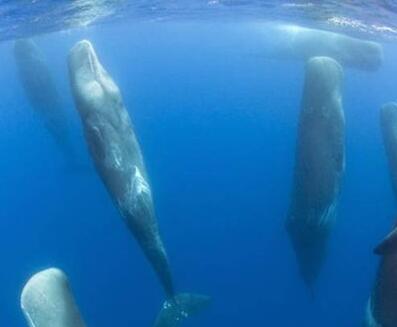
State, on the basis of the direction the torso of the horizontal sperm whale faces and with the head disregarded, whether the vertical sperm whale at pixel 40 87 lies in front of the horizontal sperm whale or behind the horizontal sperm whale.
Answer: behind

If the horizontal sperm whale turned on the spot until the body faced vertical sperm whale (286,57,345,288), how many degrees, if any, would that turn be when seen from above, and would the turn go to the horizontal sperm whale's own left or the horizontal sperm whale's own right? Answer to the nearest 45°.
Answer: approximately 90° to the horizontal sperm whale's own right

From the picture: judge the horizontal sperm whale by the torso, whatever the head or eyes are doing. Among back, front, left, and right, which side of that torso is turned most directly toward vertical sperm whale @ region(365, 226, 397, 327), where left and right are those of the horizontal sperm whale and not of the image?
right

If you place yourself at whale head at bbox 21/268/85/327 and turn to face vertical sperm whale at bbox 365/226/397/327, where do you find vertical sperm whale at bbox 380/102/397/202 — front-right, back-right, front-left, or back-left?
front-left

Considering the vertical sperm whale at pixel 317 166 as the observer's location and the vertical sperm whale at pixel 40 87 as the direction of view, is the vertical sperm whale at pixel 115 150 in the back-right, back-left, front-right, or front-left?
front-left

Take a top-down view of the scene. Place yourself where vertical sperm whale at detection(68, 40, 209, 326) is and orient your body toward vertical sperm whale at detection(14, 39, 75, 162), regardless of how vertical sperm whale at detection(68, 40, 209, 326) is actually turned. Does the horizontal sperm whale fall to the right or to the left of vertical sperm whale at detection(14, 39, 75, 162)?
right

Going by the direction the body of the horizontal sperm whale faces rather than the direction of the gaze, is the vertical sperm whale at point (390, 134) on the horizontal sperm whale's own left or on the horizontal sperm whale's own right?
on the horizontal sperm whale's own right

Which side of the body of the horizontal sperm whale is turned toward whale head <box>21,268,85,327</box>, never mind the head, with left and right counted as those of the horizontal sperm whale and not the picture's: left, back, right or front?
right

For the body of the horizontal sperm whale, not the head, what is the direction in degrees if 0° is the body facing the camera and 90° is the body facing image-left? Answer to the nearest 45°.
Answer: approximately 270°

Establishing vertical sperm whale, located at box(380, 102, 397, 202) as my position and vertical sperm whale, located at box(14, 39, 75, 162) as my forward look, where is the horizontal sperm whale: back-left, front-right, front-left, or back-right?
front-right
